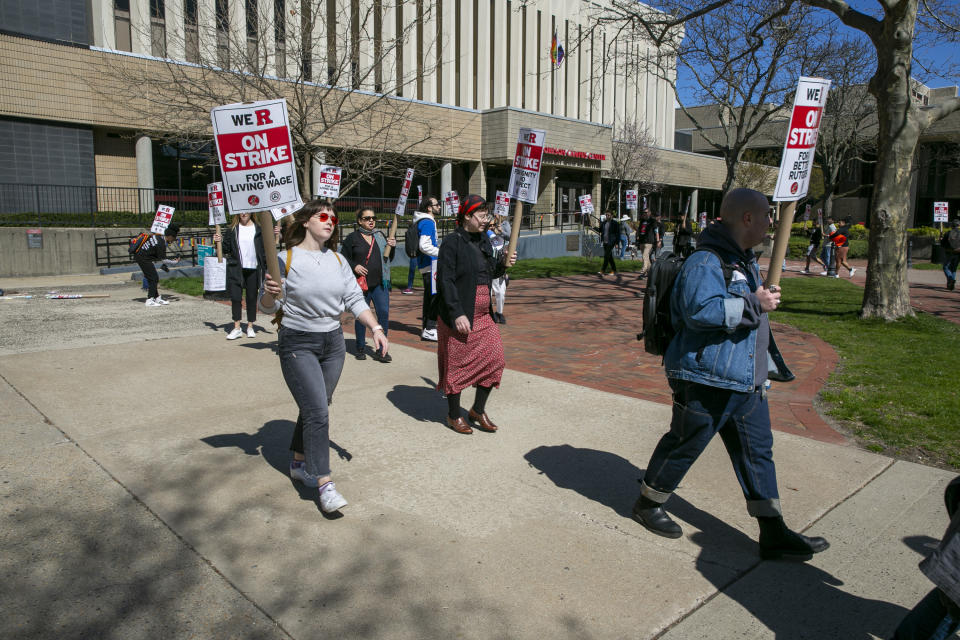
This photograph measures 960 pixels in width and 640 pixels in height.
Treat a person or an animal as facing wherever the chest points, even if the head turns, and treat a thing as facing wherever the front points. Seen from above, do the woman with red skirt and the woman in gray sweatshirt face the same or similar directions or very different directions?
same or similar directions

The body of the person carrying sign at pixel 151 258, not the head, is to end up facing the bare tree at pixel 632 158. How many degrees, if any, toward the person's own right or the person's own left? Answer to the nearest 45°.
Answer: approximately 45° to the person's own left

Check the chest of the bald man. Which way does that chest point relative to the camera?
to the viewer's right

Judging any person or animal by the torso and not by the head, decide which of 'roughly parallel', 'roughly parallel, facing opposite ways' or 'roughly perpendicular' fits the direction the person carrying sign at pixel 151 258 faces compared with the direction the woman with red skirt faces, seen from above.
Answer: roughly perpendicular

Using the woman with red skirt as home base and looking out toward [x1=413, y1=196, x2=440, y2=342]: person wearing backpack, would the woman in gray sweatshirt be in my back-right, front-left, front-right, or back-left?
back-left

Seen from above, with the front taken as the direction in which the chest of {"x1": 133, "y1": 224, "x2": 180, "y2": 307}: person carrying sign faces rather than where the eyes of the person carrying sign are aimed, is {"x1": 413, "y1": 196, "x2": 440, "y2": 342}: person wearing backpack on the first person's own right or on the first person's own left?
on the first person's own right

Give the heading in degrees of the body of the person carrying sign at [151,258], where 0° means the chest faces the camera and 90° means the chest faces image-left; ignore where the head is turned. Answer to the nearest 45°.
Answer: approximately 270°

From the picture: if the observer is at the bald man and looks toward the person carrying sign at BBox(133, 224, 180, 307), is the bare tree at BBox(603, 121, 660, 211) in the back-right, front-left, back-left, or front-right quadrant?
front-right

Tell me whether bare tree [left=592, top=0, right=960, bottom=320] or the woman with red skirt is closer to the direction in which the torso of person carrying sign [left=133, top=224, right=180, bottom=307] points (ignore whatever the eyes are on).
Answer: the bare tree

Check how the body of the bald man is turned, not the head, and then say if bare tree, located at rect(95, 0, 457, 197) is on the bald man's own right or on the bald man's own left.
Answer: on the bald man's own left

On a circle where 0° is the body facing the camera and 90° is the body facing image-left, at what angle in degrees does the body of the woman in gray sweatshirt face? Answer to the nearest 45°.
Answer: approximately 315°
